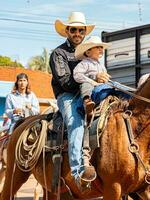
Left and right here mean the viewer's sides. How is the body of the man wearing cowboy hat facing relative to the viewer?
facing the viewer and to the right of the viewer

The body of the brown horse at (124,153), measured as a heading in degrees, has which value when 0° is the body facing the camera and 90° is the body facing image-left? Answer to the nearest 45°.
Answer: approximately 315°

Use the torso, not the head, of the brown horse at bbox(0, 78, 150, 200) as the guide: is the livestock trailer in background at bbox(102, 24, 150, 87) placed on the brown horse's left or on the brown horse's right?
on the brown horse's left

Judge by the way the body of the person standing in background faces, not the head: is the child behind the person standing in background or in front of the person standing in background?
in front

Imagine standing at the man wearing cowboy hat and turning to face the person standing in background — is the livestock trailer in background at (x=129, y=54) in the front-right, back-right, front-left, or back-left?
front-right

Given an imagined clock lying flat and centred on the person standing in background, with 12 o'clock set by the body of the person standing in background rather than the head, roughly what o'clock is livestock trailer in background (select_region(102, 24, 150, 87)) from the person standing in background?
The livestock trailer in background is roughly at 9 o'clock from the person standing in background.

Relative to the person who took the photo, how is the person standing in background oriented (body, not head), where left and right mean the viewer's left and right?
facing the viewer

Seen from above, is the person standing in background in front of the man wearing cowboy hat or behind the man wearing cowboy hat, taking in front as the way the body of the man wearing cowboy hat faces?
behind

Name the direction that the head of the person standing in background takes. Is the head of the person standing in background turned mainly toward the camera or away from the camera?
toward the camera

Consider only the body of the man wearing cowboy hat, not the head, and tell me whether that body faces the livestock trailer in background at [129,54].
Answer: no

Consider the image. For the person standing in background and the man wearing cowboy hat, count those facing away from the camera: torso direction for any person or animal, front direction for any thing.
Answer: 0
